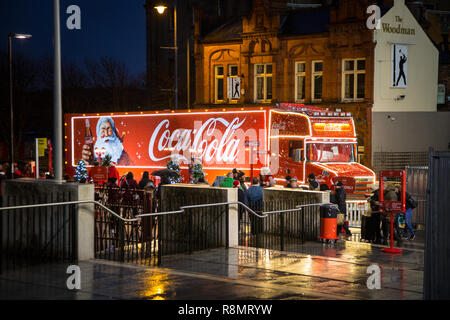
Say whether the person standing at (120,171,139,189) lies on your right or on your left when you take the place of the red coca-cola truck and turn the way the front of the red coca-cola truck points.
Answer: on your right

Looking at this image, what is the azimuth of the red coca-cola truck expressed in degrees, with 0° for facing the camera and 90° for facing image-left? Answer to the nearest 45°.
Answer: approximately 315°

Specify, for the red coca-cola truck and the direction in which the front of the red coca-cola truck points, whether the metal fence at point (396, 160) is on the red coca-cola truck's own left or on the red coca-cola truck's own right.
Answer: on the red coca-cola truck's own left

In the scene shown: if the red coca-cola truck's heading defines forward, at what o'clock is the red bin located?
The red bin is roughly at 1 o'clock from the red coca-cola truck.
